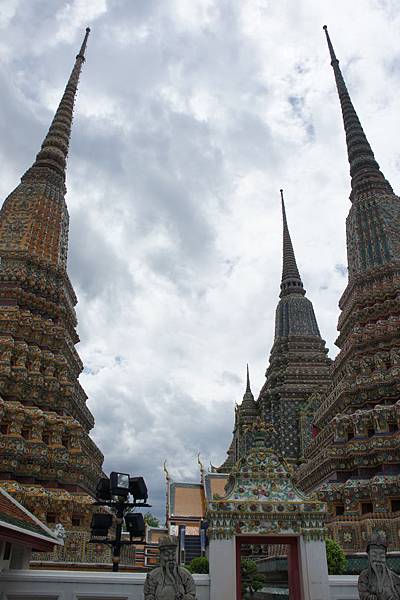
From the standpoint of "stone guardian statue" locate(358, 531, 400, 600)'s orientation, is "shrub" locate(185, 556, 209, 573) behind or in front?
behind

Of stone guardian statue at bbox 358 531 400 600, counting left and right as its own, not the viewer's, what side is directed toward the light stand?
right

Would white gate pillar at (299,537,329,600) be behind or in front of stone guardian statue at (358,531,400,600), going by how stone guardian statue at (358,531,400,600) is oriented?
behind

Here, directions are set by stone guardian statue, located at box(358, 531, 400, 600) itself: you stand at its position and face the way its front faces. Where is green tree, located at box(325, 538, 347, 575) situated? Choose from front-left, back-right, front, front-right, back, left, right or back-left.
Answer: back

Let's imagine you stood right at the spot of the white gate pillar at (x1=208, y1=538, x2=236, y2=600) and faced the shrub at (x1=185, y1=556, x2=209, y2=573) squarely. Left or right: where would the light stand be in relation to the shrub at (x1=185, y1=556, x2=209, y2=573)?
left

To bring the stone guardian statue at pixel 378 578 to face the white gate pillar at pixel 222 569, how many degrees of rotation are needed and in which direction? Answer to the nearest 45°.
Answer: approximately 135° to its right

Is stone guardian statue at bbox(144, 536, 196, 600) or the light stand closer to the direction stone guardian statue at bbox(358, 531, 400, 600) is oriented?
the stone guardian statue

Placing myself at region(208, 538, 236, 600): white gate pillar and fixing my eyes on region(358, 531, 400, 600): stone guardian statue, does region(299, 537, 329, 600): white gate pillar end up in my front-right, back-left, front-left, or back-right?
front-left

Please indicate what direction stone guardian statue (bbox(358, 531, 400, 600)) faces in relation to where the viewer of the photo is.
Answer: facing the viewer

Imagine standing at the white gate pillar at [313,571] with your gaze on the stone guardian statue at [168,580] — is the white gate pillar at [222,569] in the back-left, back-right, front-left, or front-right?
front-right
